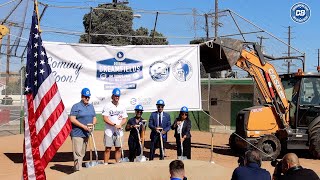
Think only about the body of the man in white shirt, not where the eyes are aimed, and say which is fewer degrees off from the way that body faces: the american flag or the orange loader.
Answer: the american flag

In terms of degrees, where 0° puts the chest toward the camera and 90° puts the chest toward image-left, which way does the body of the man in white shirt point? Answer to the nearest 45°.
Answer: approximately 0°

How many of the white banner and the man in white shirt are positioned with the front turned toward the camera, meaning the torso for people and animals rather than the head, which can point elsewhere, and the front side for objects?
2

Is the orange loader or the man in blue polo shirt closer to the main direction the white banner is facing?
the man in blue polo shirt

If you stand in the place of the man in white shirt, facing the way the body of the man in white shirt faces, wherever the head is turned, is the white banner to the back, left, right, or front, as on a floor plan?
back

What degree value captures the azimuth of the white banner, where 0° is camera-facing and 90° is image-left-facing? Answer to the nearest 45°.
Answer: approximately 0°

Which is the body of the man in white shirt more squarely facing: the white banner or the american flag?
the american flag

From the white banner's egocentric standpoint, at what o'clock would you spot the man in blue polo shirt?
The man in blue polo shirt is roughly at 1 o'clock from the white banner.

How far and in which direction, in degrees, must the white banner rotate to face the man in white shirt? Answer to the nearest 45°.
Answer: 0° — it already faces them
